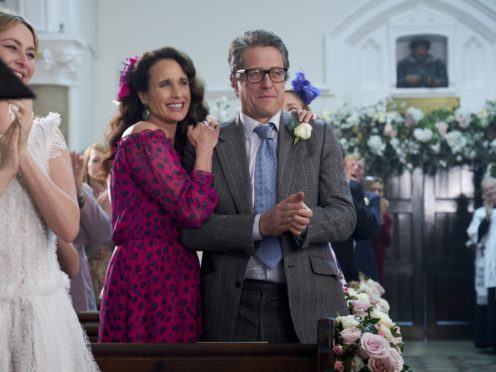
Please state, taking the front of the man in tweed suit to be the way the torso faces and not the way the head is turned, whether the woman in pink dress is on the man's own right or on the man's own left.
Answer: on the man's own right

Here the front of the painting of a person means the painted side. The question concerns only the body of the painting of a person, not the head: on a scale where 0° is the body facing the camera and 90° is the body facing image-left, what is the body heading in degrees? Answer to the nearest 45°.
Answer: approximately 0°

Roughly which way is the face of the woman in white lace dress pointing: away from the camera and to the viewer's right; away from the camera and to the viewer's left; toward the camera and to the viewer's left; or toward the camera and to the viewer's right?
toward the camera and to the viewer's right

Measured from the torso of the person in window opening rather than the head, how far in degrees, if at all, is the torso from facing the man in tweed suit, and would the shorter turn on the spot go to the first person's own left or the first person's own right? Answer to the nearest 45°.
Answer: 0° — they already face them

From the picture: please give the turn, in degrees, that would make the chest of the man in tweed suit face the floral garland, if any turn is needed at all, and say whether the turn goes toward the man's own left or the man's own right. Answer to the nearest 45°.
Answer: approximately 180°

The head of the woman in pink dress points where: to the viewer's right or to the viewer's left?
to the viewer's right
